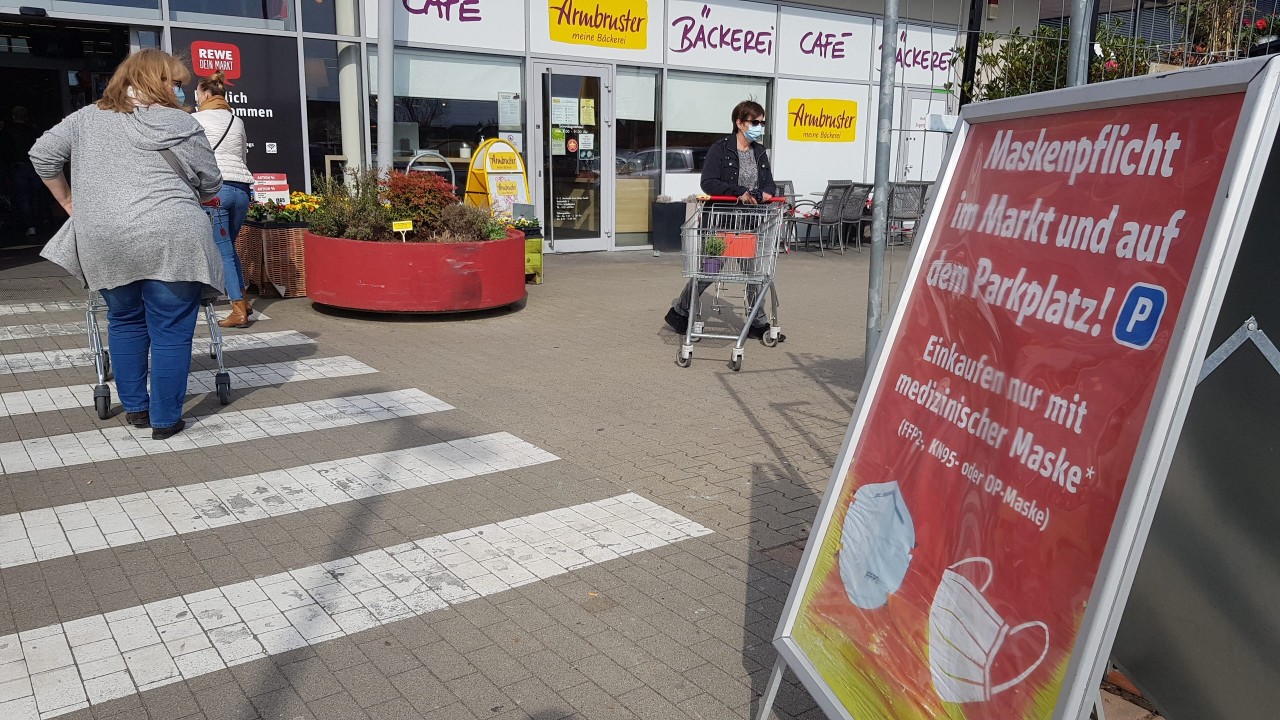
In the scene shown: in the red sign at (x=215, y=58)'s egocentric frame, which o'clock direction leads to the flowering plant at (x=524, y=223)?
The flowering plant is roughly at 10 o'clock from the red sign.

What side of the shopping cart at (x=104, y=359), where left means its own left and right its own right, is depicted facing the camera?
back

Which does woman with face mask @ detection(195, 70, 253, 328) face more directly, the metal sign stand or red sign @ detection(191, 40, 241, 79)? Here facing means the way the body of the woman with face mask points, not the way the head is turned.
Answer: the red sign

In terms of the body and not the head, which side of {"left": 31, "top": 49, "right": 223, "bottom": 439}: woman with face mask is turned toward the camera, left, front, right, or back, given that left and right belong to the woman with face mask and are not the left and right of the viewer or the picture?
back

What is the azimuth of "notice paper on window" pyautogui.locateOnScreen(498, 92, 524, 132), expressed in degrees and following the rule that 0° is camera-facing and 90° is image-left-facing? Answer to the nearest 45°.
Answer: approximately 0°

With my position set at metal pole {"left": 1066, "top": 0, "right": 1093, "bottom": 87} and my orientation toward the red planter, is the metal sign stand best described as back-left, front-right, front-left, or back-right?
back-left

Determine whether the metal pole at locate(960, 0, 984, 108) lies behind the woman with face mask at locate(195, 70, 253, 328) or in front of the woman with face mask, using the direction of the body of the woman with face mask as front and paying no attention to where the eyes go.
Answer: behind

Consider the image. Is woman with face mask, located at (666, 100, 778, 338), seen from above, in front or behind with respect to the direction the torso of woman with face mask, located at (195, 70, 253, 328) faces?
behind
